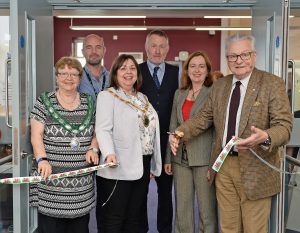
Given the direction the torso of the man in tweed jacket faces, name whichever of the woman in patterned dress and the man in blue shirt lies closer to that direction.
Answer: the woman in patterned dress

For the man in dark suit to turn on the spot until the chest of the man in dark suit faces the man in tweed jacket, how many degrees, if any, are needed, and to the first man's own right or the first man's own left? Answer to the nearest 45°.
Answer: approximately 45° to the first man's own left

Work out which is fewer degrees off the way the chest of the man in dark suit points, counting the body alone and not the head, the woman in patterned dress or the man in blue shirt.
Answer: the woman in patterned dress

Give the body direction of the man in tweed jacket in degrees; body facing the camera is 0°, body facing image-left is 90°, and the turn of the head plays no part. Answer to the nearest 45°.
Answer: approximately 45°

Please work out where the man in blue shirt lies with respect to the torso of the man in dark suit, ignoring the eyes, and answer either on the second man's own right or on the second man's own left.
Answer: on the second man's own right

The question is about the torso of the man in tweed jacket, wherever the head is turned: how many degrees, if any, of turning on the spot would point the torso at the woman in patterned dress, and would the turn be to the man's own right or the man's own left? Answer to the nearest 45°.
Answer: approximately 45° to the man's own right

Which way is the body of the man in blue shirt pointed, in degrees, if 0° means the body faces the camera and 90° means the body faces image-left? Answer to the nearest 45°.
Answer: approximately 0°

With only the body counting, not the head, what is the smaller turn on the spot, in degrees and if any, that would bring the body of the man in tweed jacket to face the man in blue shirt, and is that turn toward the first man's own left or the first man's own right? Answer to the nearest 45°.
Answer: approximately 90° to the first man's own right

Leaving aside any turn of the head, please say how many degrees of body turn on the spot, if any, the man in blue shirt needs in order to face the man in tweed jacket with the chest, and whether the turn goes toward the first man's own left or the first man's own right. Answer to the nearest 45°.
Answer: approximately 45° to the first man's own left

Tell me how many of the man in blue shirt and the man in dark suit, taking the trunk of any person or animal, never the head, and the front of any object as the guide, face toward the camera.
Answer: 2
